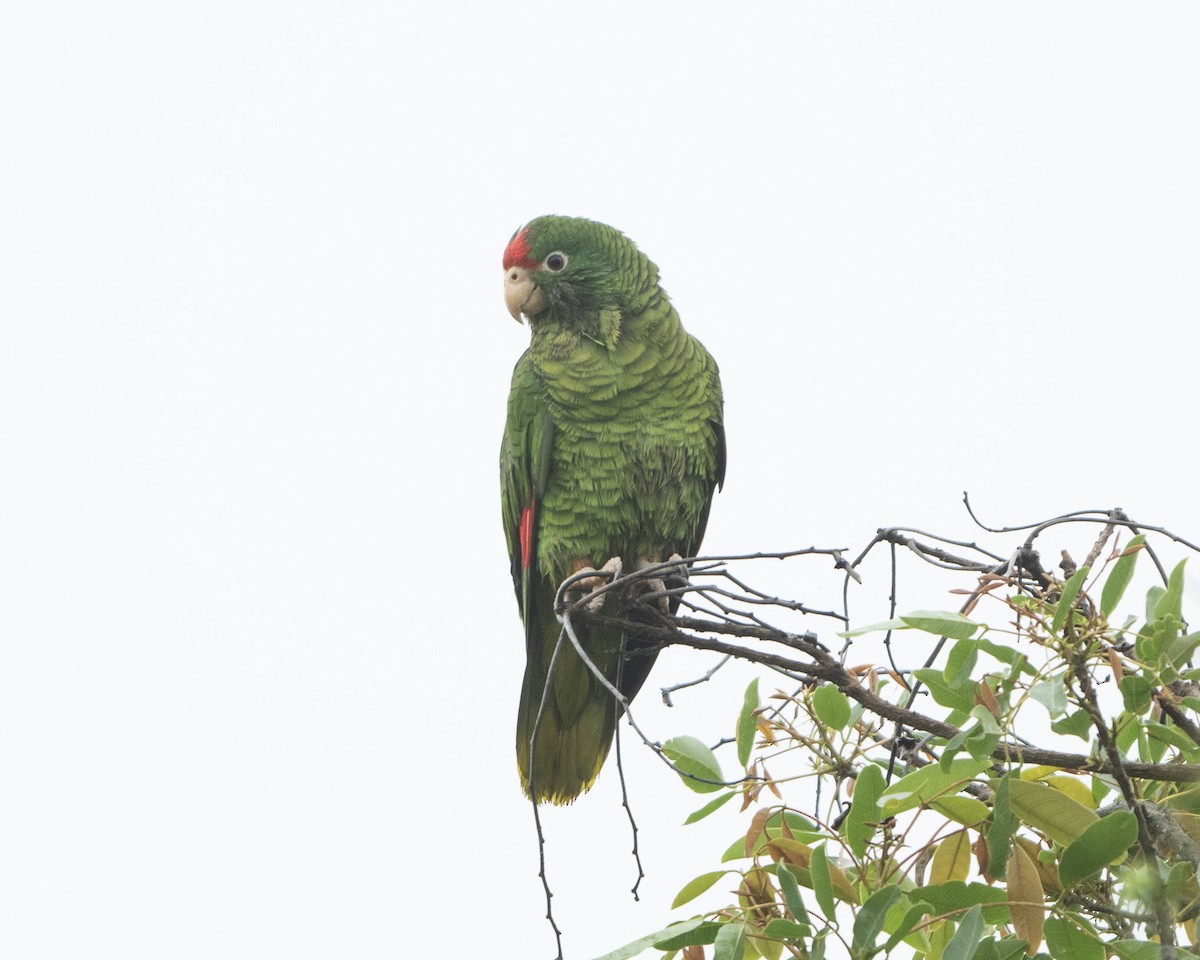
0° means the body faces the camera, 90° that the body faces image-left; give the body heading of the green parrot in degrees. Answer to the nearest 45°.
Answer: approximately 315°
